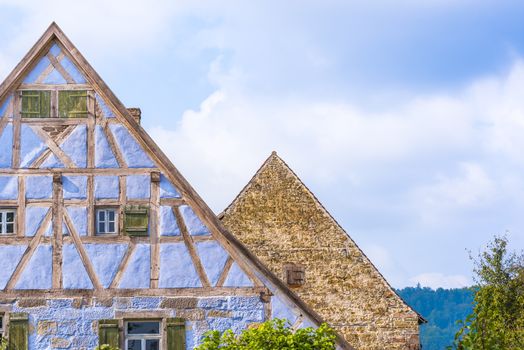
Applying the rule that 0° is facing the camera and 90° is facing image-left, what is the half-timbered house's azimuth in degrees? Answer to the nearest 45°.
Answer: approximately 0°
